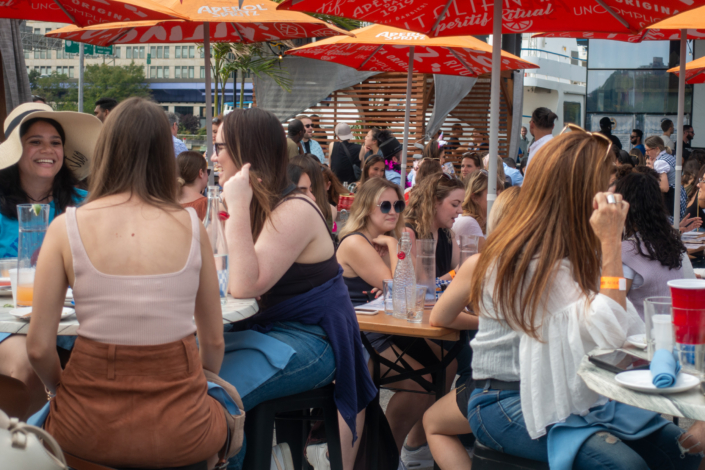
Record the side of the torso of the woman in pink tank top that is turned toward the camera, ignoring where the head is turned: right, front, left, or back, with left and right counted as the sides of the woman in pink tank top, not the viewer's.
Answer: back

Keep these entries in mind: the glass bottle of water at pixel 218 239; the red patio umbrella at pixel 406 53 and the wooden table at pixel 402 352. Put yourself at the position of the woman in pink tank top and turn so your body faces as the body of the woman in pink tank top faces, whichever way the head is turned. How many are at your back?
0

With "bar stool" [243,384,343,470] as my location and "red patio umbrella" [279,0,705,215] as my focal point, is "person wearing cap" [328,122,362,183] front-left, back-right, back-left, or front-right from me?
front-left

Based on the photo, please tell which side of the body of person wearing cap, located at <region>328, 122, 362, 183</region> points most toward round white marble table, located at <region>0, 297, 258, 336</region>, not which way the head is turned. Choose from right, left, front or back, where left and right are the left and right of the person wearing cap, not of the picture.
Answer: back

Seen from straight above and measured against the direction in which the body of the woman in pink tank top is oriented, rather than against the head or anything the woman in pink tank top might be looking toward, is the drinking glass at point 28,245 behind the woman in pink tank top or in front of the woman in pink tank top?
in front

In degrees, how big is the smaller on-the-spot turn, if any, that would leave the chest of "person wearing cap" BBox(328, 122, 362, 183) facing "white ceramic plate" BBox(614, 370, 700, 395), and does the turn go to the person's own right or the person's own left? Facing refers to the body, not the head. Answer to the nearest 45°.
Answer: approximately 180°

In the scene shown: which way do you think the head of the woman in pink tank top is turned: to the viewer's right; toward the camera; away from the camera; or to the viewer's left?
away from the camera

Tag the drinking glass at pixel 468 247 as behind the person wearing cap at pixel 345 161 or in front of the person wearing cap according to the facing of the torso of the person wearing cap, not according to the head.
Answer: behind

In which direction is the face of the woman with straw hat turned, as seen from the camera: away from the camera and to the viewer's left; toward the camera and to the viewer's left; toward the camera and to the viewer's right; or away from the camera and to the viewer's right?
toward the camera and to the viewer's right

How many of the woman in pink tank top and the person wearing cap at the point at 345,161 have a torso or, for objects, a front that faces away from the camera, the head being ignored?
2

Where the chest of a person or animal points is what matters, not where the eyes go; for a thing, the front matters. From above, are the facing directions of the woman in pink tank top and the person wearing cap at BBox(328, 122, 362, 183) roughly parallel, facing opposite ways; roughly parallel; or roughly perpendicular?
roughly parallel

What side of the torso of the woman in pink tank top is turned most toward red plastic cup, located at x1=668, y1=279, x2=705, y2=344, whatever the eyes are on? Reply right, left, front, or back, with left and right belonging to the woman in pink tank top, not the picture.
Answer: right

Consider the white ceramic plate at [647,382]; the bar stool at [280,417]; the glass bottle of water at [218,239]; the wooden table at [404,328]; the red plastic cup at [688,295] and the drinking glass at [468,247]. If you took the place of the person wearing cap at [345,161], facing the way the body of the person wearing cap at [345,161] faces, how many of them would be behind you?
6

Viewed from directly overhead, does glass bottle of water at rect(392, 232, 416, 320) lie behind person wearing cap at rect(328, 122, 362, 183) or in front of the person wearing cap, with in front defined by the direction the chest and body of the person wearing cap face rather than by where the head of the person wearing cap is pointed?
behind

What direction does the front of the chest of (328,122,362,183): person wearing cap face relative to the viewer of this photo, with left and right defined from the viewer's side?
facing away from the viewer
